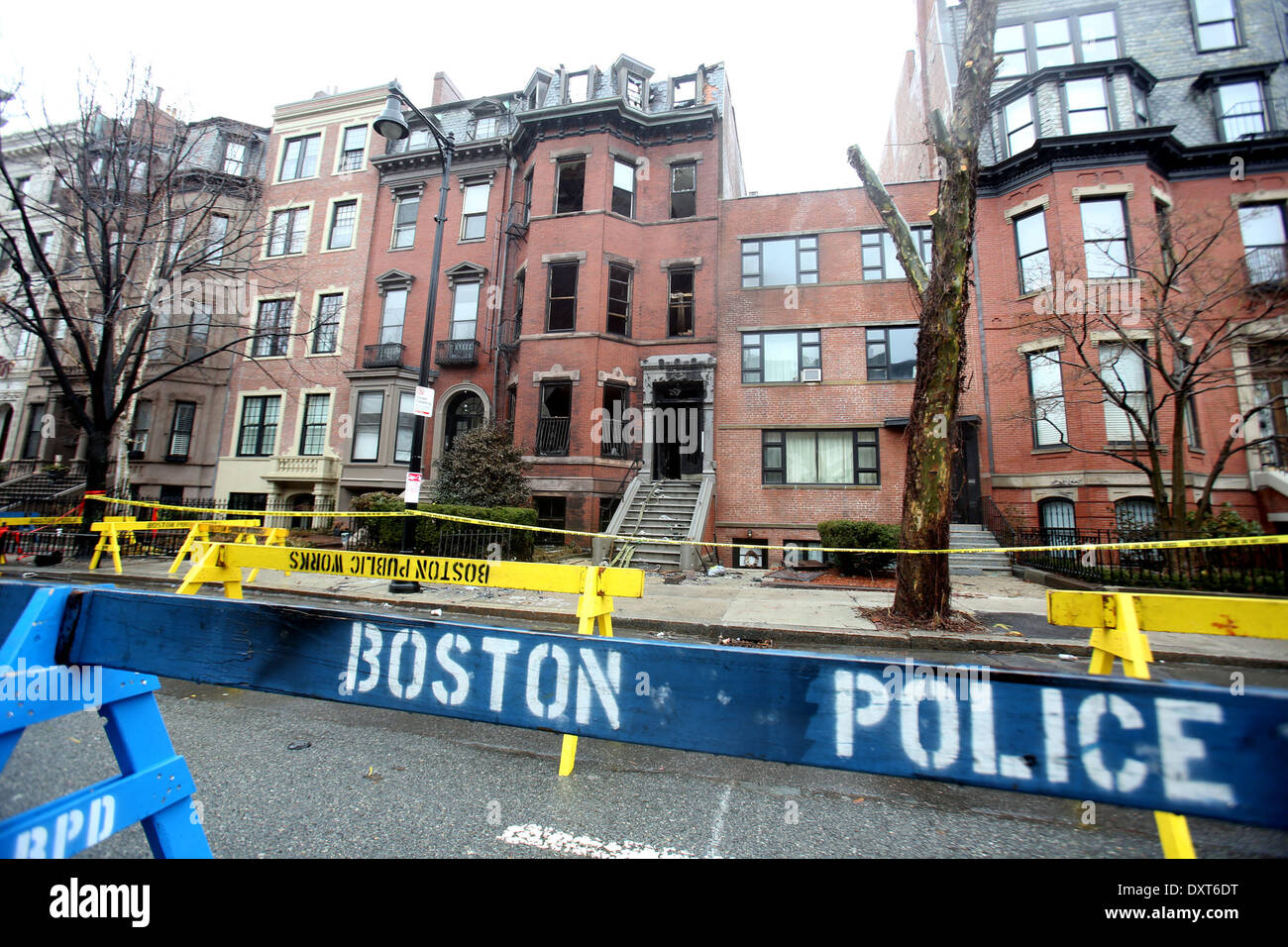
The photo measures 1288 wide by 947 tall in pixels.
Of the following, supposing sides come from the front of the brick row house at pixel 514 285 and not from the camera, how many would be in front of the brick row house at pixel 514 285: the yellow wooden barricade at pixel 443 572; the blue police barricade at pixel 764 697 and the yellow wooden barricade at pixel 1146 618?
3

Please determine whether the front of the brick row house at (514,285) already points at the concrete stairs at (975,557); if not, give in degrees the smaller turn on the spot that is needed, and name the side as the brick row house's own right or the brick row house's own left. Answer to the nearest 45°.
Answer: approximately 45° to the brick row house's own left

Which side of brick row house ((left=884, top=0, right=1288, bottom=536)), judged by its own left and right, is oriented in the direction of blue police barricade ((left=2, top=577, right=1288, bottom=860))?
front

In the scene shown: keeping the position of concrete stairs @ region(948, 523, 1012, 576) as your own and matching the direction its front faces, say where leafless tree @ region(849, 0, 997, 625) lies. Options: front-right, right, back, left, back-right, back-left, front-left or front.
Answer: front

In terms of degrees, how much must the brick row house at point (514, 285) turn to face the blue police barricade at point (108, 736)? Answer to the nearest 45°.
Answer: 0° — it already faces it

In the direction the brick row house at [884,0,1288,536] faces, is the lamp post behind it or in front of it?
in front

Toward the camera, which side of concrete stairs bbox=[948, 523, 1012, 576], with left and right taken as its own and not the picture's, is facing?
front

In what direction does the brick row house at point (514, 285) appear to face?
toward the camera

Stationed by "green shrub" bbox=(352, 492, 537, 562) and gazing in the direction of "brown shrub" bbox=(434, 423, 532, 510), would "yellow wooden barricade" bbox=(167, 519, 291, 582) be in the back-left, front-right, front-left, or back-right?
back-left

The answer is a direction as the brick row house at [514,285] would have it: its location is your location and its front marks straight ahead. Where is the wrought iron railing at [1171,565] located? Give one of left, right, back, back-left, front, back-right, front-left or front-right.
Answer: front-left
